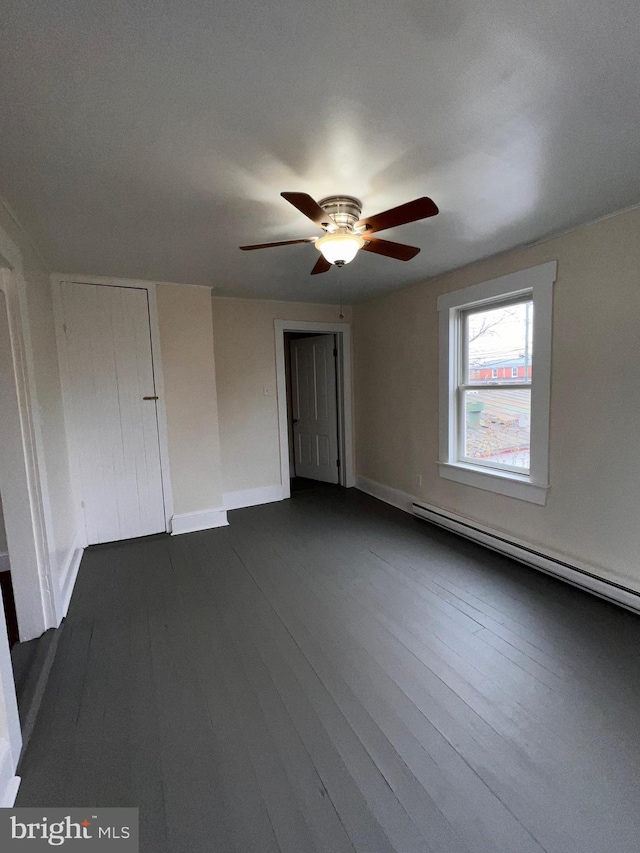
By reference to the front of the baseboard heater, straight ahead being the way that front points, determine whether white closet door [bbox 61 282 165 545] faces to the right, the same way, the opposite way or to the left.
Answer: to the left

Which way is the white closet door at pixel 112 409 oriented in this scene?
toward the camera

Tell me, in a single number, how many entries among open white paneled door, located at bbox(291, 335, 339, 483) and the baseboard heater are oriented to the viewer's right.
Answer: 0

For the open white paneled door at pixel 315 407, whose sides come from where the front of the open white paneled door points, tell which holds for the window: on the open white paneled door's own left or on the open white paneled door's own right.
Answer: on the open white paneled door's own left

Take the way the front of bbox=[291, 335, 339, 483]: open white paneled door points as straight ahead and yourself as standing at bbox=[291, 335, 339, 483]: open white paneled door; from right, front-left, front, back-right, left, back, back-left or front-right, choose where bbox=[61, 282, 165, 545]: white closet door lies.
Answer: front

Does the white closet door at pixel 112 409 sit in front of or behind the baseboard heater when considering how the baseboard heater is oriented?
in front

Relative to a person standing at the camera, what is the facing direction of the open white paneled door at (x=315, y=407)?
facing the viewer and to the left of the viewer

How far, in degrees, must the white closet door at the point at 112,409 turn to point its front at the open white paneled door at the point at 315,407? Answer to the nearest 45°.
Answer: approximately 90° to its left

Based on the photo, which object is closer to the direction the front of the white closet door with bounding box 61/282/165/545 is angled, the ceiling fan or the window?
the ceiling fan

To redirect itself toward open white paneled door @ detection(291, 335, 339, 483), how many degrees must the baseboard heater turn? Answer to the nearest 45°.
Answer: approximately 90° to its right
